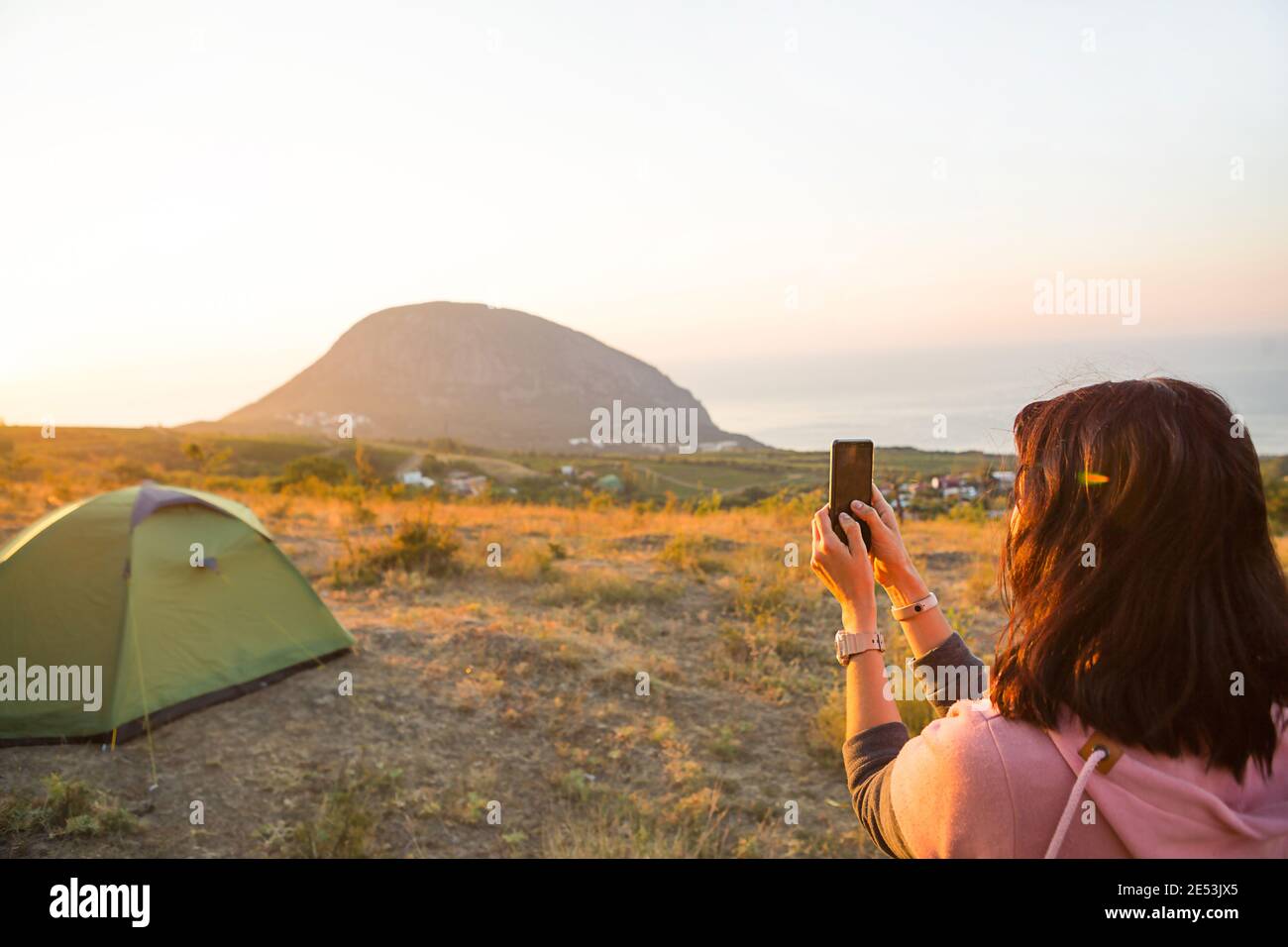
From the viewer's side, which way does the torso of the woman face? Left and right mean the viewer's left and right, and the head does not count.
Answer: facing away from the viewer and to the left of the viewer

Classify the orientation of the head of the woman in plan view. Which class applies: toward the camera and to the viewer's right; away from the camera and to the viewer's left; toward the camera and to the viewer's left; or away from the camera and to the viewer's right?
away from the camera and to the viewer's left
